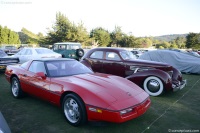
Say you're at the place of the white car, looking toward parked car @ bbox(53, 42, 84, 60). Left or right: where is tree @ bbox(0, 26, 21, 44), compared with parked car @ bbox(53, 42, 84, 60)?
left

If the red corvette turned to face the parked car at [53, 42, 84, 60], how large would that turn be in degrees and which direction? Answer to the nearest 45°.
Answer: approximately 135° to its left

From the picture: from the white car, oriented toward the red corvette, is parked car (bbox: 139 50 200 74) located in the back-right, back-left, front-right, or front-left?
front-left

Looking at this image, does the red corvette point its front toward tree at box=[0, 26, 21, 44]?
no

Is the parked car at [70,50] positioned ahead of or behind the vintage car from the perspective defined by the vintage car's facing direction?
behind

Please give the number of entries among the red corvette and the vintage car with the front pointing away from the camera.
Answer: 0

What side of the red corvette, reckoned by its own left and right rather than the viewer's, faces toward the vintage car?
left

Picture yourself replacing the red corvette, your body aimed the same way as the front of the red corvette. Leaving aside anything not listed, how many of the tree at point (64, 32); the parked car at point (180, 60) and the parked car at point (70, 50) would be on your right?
0

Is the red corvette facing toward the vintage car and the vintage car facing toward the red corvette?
no

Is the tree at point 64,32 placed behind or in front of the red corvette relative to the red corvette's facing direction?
behind

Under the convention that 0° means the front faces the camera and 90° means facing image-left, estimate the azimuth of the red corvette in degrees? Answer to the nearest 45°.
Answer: approximately 315°

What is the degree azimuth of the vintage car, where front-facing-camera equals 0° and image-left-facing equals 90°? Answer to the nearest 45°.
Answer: approximately 315°

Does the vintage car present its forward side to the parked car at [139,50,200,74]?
no

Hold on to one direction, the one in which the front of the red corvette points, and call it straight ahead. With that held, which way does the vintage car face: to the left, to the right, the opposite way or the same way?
the same way

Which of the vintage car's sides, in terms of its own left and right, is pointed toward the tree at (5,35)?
back

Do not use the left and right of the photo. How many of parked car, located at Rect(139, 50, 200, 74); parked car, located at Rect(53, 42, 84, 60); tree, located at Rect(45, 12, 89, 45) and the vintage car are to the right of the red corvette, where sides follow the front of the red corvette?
0

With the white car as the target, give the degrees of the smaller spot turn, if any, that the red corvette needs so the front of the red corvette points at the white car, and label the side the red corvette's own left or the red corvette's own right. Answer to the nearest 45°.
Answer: approximately 135° to the red corvette's own left
